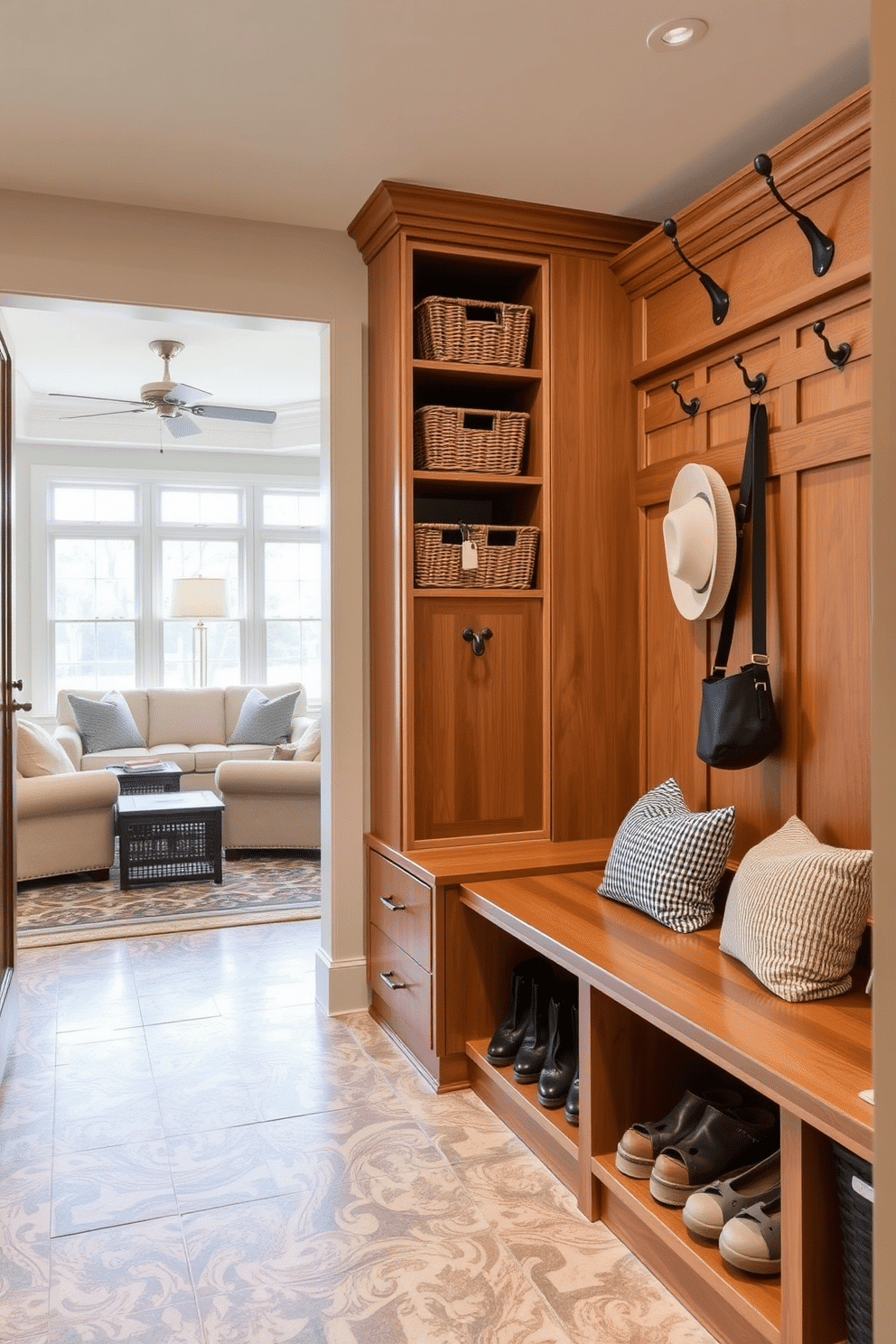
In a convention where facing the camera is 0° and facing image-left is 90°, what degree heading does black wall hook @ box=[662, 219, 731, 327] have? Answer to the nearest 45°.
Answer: approximately 45°

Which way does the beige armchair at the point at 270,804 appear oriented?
to the viewer's left

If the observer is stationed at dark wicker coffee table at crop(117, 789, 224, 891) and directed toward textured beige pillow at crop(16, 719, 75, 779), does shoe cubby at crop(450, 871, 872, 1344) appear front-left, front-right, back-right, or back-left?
back-left

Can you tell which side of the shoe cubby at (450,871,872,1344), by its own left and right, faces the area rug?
right

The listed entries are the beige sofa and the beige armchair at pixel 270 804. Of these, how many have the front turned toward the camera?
1

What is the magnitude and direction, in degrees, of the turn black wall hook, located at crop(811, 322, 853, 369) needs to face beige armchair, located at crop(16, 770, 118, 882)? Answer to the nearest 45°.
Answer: approximately 90° to its right

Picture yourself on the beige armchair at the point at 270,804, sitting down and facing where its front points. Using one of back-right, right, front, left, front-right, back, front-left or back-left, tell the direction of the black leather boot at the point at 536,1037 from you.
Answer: left

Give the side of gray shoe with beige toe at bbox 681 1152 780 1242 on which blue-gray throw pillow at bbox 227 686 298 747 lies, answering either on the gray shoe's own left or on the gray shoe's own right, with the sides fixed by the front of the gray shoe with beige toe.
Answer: on the gray shoe's own right

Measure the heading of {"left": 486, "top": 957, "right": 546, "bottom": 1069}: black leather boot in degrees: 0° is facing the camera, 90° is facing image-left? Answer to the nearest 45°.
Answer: approximately 45°

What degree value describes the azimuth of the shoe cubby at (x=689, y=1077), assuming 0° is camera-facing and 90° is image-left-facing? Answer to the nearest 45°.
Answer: approximately 45°
